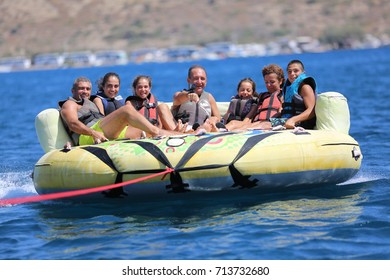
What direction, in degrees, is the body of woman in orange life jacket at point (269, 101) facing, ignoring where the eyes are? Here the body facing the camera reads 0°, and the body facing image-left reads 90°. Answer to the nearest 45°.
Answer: approximately 45°

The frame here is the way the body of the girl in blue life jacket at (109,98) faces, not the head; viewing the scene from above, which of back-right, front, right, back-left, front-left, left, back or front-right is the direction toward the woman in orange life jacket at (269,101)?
front-left

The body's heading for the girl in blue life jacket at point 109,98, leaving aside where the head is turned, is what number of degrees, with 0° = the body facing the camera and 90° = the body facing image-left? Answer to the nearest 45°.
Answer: approximately 315°

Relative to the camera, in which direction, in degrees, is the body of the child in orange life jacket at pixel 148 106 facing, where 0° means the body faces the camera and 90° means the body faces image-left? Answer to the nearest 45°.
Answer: approximately 315°
